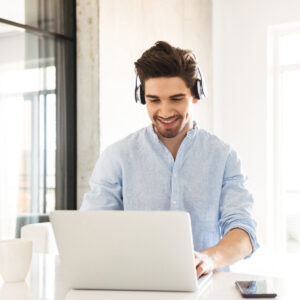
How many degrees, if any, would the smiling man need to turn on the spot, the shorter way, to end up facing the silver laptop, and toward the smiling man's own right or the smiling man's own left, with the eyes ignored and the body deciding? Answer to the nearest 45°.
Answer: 0° — they already face it

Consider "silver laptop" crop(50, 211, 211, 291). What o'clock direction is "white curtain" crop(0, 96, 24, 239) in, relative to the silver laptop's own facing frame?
The white curtain is roughly at 10 o'clock from the silver laptop.

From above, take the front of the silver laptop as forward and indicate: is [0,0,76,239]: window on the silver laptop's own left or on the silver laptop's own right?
on the silver laptop's own left

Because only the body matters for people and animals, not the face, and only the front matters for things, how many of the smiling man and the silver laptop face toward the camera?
1

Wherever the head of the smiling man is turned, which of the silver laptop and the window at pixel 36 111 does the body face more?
the silver laptop

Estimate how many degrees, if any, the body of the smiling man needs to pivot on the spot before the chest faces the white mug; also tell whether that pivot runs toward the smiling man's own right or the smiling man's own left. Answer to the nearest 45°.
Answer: approximately 45° to the smiling man's own right

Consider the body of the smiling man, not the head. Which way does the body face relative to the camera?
toward the camera

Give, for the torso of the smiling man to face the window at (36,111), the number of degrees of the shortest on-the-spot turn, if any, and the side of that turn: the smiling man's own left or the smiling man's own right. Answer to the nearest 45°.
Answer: approximately 135° to the smiling man's own right

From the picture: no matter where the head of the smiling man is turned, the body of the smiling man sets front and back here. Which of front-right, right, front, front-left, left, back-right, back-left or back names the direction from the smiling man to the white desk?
front

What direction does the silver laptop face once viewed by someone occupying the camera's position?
facing away from the viewer and to the right of the viewer

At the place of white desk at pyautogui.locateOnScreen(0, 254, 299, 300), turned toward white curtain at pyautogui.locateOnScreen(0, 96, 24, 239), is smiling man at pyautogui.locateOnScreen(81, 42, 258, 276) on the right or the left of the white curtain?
right

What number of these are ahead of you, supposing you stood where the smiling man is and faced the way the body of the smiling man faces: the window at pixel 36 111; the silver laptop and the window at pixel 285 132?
1
